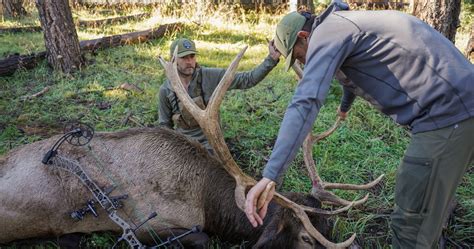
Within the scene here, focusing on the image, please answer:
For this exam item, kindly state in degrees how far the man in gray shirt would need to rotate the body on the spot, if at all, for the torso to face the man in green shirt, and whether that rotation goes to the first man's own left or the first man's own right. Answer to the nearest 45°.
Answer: approximately 45° to the first man's own right

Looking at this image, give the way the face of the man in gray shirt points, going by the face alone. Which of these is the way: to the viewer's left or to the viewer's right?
to the viewer's left

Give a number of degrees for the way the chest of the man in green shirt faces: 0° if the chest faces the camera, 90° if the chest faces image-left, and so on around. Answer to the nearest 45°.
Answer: approximately 0°

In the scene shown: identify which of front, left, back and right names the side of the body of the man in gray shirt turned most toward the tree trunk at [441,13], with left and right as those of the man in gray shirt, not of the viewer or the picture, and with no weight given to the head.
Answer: right

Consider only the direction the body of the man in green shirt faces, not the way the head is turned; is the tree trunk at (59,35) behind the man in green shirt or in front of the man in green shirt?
behind

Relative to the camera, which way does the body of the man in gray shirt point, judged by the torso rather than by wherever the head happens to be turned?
to the viewer's left

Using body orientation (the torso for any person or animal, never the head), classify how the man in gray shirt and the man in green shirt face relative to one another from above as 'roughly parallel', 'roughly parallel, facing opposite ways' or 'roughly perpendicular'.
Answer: roughly perpendicular

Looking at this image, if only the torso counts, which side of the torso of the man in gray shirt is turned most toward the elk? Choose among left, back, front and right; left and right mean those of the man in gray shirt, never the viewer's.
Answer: front

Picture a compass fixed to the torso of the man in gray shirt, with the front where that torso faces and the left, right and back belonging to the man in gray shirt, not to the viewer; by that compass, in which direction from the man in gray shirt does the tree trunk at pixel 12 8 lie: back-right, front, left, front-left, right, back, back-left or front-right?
front-right

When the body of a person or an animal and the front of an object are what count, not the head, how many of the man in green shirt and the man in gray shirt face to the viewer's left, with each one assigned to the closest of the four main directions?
1
